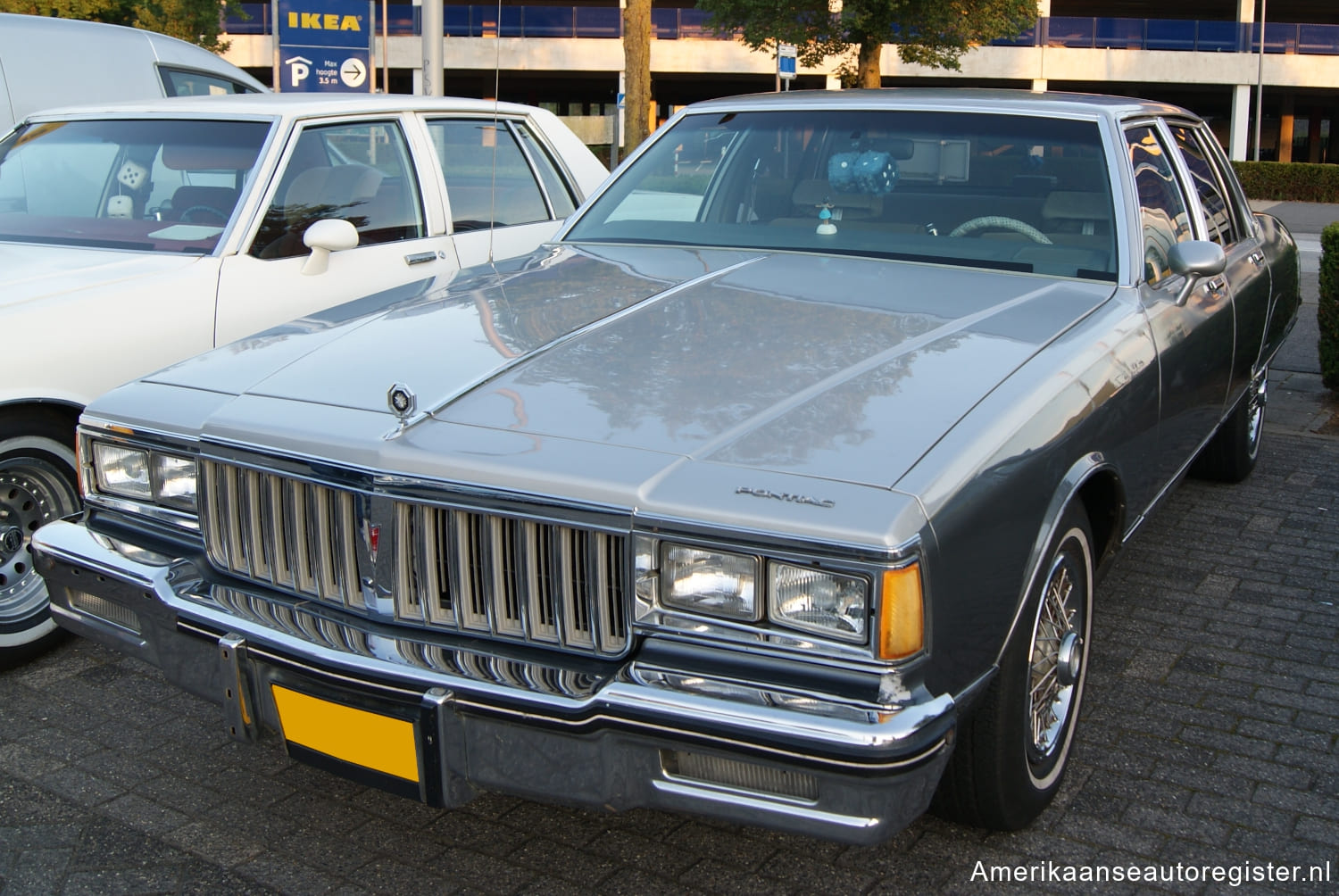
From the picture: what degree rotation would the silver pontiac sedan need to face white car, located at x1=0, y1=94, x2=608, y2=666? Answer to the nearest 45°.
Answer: approximately 90° to its right

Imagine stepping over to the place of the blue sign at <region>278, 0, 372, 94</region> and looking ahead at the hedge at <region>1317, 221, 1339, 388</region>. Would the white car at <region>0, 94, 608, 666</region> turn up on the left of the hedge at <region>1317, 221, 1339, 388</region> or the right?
right

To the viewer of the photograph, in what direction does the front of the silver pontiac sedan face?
facing the viewer and to the left of the viewer

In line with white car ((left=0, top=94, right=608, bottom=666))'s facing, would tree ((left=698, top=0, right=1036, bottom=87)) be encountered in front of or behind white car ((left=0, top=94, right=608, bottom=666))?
behind

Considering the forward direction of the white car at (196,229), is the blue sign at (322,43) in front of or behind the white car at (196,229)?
behind

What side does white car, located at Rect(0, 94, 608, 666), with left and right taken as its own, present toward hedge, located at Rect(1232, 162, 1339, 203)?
back

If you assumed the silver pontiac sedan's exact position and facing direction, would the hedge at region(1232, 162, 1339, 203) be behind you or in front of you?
behind

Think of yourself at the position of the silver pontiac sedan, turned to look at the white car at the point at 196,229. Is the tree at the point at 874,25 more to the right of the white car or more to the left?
right

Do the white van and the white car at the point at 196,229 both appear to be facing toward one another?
no

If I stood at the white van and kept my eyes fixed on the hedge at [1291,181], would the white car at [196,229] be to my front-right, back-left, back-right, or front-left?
back-right

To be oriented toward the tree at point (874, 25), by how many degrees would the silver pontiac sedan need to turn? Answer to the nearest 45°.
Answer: approximately 135° to its right

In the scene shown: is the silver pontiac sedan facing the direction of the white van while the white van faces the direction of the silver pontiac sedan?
no

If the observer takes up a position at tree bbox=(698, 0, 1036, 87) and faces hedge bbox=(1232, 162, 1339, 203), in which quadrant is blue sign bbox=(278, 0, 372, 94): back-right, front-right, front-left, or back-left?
back-right

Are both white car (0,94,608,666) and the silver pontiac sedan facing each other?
no

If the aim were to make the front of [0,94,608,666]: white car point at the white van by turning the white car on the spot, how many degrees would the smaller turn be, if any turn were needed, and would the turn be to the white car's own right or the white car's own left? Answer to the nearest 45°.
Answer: approximately 135° to the white car's own right
